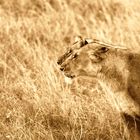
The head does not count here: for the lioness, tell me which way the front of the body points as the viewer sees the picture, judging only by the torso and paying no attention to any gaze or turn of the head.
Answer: to the viewer's left
